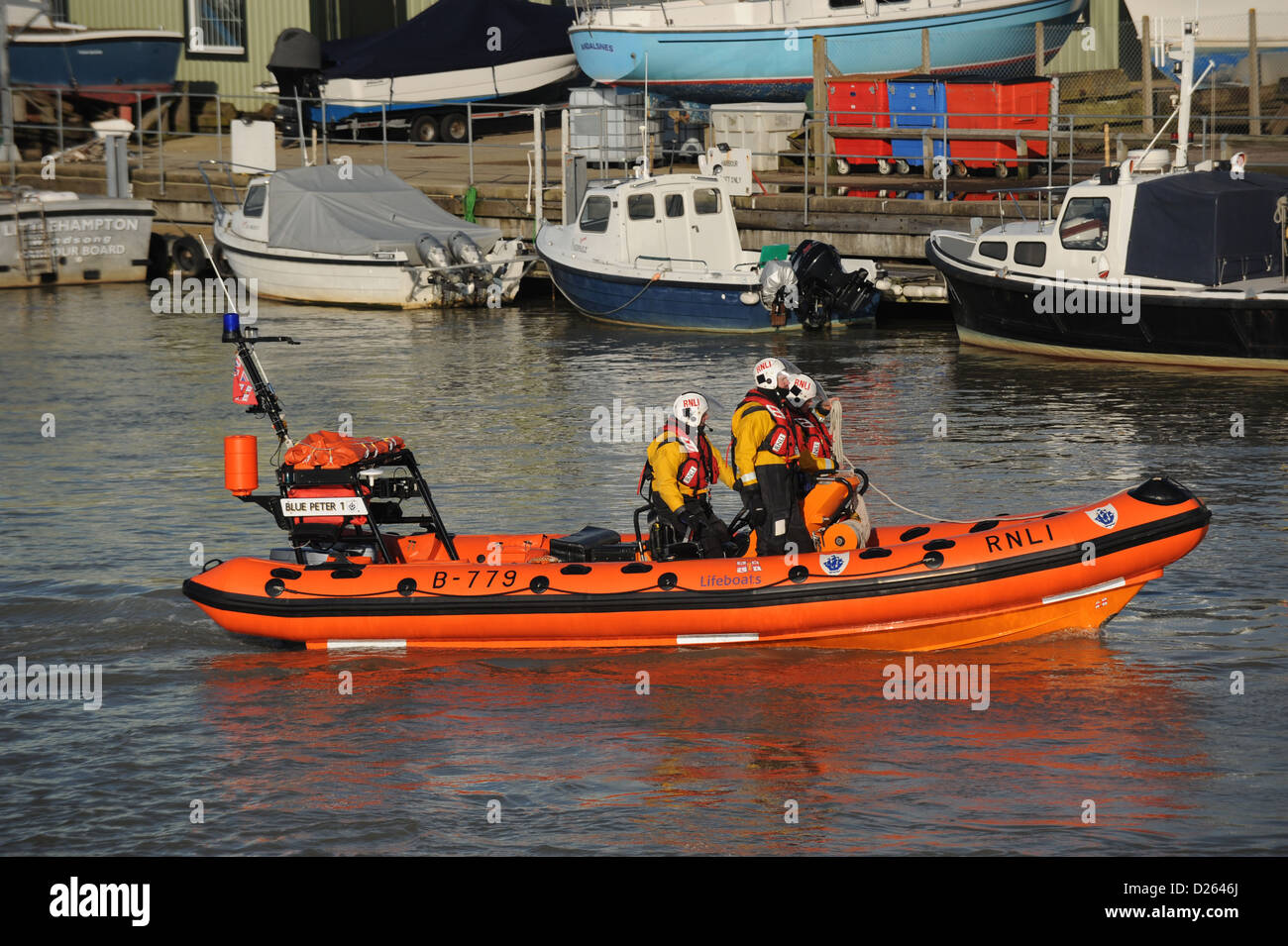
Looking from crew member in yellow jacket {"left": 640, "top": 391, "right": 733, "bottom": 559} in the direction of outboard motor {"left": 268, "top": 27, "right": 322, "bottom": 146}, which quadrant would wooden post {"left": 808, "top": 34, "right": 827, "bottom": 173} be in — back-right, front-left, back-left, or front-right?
front-right

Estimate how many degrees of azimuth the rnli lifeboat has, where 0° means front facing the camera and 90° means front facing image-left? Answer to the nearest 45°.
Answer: approximately 270°

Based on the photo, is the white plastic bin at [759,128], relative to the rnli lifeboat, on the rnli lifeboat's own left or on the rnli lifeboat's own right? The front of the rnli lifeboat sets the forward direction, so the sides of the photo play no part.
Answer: on the rnli lifeboat's own left

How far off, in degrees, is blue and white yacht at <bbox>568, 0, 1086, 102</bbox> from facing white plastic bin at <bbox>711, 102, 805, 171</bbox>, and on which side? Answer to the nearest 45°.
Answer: approximately 90° to its right

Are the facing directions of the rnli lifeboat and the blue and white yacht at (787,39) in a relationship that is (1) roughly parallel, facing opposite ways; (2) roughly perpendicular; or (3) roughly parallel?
roughly parallel

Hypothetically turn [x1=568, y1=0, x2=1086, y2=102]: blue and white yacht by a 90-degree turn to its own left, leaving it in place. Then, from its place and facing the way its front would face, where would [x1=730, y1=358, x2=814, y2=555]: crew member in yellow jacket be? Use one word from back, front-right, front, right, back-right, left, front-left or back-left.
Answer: back

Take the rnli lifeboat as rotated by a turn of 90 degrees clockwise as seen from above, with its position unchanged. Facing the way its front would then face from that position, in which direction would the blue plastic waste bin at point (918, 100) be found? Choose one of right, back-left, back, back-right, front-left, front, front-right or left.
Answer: back

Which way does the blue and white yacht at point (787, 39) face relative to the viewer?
to the viewer's right

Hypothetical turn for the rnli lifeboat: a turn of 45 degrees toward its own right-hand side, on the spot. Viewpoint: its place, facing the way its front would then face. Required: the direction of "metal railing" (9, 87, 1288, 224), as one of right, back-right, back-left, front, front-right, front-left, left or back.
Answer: back-left

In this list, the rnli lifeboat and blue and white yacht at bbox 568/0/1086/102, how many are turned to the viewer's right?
2

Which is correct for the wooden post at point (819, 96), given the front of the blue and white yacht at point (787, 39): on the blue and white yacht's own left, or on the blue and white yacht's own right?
on the blue and white yacht's own right

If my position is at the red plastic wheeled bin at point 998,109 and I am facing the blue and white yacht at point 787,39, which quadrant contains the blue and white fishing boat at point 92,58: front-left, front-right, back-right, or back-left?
front-left
